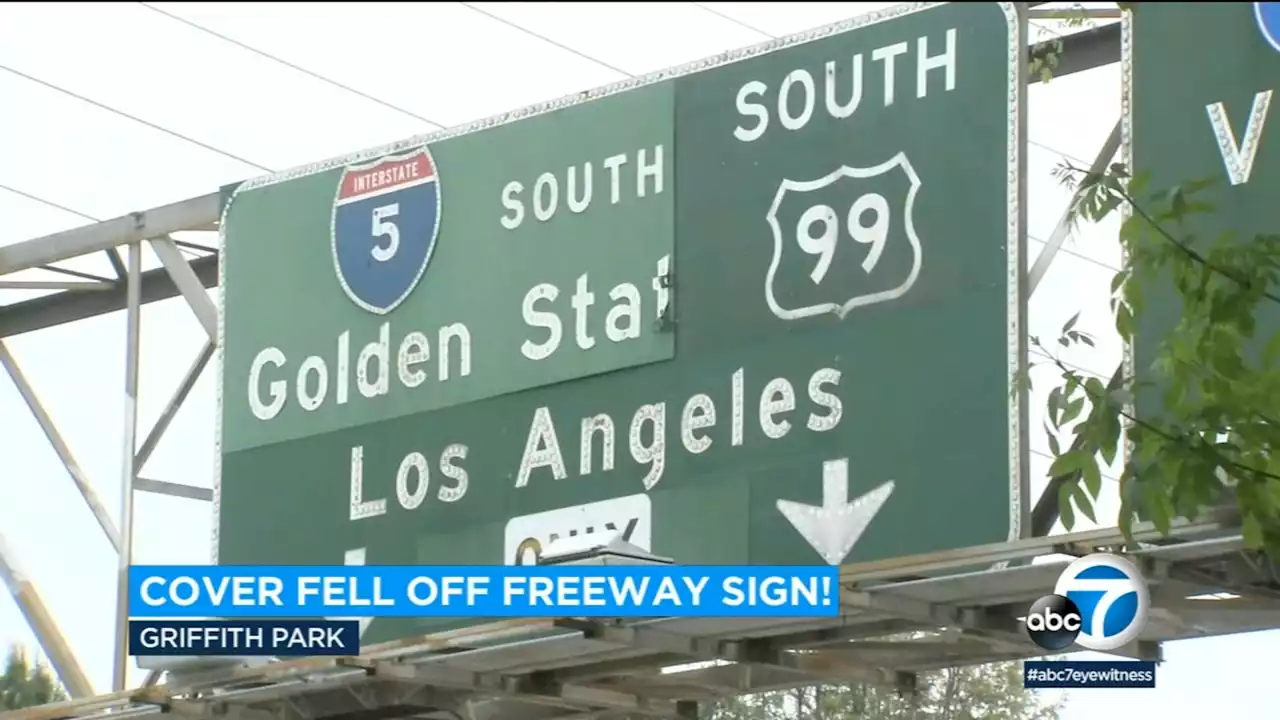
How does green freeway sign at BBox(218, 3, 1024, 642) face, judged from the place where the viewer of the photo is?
facing the viewer and to the left of the viewer

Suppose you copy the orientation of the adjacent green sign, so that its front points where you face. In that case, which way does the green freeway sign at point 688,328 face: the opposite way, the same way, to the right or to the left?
the same way

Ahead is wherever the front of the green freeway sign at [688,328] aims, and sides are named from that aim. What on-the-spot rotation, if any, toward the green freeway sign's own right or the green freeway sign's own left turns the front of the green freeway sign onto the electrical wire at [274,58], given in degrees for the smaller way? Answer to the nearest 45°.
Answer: approximately 90° to the green freeway sign's own right

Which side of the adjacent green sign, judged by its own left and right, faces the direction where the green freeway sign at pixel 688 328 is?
right

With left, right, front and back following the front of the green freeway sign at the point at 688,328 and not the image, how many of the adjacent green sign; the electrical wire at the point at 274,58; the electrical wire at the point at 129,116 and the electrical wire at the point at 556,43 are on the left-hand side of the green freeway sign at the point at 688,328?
1

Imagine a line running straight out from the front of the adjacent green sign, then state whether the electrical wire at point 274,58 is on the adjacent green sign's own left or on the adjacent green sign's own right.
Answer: on the adjacent green sign's own right

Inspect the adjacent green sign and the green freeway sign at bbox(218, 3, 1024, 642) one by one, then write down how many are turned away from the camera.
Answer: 0

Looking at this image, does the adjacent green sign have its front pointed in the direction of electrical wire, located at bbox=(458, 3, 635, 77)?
no

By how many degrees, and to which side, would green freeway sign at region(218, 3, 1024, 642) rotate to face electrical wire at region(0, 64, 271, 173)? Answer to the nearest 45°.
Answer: approximately 90° to its right

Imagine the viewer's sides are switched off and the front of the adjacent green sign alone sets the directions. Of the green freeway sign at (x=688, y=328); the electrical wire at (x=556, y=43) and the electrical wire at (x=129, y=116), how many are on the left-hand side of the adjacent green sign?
0

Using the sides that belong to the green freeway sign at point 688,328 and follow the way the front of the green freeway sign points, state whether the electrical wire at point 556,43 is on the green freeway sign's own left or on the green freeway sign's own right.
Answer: on the green freeway sign's own right

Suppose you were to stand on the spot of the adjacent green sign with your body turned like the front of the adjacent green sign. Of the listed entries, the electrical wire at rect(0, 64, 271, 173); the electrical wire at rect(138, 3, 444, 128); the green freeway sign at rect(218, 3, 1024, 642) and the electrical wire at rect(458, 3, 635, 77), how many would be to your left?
0

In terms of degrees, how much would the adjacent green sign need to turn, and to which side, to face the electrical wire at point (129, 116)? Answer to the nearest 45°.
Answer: approximately 90° to its right

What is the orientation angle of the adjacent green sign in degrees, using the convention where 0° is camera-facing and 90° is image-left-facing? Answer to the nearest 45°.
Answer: approximately 45°

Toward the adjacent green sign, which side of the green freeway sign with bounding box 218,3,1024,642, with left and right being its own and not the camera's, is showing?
left
